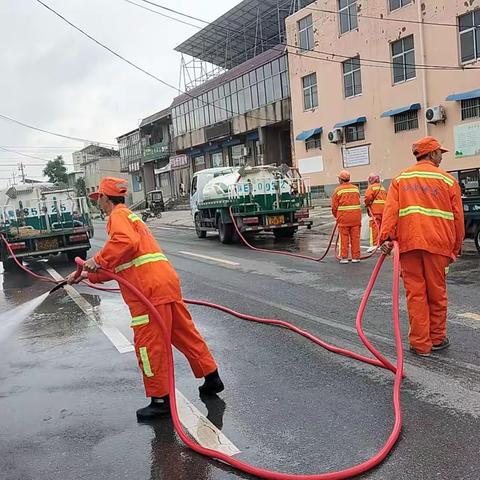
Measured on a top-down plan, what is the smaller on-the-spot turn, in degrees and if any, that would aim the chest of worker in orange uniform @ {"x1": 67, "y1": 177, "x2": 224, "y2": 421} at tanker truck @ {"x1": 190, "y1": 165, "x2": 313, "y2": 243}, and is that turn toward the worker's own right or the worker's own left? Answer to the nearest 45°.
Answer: approximately 90° to the worker's own right

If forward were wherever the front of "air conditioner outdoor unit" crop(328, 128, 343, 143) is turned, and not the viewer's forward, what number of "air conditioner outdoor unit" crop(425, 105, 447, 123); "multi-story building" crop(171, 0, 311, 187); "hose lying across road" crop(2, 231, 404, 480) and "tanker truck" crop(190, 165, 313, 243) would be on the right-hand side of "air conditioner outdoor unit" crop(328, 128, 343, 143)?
1

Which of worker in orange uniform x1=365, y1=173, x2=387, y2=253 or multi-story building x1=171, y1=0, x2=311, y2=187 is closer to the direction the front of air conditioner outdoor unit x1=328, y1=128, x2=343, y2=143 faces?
the worker in orange uniform

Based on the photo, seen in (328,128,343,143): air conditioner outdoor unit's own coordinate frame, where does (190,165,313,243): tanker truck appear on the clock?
The tanker truck is roughly at 11 o'clock from the air conditioner outdoor unit.

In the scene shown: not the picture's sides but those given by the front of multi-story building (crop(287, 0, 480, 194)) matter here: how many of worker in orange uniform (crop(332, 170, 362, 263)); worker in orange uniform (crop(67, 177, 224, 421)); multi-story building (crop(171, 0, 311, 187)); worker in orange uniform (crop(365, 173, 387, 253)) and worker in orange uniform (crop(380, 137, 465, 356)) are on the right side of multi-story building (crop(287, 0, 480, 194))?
1

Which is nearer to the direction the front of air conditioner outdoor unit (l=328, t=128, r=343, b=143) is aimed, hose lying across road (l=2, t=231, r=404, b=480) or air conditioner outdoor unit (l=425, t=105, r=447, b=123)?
the hose lying across road

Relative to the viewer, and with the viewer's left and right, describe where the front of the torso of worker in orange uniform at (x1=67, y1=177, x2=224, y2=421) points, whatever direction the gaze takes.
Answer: facing to the left of the viewer

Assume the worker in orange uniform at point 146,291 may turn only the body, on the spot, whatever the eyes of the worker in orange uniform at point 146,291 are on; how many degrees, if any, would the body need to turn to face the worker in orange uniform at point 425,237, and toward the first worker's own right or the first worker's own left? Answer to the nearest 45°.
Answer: approximately 180°

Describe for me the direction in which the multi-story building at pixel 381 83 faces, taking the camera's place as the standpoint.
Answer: facing the viewer and to the left of the viewer

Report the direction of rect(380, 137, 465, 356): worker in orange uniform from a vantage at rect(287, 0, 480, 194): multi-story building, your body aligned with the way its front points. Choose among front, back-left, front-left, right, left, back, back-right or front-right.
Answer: front-left

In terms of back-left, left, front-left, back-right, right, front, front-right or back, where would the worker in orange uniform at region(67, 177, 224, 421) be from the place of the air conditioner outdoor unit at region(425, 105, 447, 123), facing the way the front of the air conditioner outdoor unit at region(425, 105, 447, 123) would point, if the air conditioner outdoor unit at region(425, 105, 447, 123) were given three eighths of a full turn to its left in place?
right

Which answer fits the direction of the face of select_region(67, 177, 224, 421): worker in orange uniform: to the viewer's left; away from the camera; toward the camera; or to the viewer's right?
to the viewer's left

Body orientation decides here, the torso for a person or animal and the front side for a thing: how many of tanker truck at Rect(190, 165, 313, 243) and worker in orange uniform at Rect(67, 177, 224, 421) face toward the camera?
0
